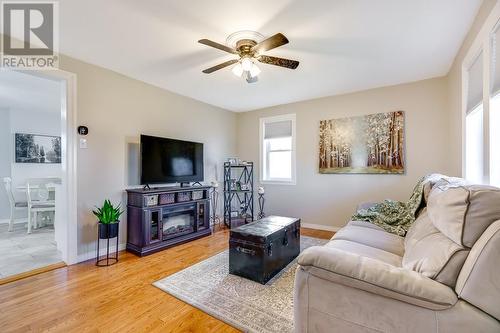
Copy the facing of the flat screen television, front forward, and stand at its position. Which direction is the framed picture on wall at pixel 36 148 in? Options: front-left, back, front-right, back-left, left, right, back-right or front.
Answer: back

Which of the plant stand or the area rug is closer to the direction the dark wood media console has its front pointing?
the area rug

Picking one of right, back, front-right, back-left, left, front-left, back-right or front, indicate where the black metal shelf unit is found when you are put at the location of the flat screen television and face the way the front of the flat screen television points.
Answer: left

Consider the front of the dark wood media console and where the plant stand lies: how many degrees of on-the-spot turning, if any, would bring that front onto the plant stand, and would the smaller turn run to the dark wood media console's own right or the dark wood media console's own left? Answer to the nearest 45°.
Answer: approximately 90° to the dark wood media console's own right

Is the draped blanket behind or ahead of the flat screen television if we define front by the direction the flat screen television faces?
ahead

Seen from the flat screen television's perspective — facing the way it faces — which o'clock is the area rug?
The area rug is roughly at 1 o'clock from the flat screen television.

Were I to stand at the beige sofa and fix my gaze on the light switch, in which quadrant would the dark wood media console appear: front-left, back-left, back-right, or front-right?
front-right

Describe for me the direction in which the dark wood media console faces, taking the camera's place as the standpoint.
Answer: facing the viewer and to the right of the viewer

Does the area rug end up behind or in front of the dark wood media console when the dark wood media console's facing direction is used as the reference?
in front

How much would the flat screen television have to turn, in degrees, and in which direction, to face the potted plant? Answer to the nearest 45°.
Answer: approximately 90° to its right

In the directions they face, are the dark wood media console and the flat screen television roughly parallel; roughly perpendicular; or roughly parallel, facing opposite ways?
roughly parallel

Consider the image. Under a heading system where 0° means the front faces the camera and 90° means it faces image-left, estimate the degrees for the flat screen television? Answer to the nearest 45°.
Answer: approximately 315°

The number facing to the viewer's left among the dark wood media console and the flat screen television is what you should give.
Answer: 0

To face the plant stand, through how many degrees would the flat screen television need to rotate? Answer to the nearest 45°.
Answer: approximately 90° to its right
